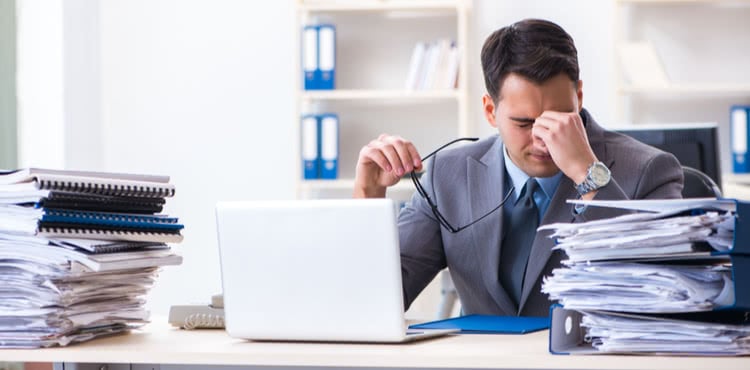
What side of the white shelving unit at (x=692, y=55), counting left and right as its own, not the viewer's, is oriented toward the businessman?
front

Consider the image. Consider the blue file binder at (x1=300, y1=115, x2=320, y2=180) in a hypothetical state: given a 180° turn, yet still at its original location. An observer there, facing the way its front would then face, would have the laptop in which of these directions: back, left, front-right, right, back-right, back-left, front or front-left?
back

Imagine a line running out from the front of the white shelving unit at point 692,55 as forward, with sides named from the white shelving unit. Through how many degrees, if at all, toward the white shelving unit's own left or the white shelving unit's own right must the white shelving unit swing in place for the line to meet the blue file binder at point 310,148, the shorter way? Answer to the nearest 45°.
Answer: approximately 90° to the white shelving unit's own right

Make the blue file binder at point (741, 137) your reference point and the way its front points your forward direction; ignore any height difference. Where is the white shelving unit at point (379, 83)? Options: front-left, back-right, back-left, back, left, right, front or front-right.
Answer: right

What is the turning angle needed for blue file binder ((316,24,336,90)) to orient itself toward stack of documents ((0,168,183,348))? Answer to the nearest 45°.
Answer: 0° — it already faces it

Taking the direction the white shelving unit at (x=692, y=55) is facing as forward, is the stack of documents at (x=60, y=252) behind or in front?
in front

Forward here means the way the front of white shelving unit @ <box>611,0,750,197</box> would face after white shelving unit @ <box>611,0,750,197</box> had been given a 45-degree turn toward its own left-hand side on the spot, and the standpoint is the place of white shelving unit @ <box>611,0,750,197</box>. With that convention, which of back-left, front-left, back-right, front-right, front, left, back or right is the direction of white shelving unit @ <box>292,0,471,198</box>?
back-right

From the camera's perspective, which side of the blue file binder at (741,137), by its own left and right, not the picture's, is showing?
front

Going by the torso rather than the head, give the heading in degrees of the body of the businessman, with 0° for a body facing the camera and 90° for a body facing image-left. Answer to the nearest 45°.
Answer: approximately 0°

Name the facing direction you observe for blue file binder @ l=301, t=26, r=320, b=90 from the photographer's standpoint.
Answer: facing the viewer

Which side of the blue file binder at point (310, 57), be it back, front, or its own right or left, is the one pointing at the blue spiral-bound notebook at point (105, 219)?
front

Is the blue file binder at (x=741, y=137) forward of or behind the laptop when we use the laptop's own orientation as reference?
forward

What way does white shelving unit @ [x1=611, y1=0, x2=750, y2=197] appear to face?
toward the camera

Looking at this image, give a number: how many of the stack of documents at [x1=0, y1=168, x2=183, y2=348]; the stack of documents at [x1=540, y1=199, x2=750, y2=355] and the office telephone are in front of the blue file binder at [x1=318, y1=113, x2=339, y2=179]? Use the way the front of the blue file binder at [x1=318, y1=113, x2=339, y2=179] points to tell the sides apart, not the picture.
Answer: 3

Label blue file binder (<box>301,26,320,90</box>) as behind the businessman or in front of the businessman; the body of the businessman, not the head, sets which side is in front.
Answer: behind

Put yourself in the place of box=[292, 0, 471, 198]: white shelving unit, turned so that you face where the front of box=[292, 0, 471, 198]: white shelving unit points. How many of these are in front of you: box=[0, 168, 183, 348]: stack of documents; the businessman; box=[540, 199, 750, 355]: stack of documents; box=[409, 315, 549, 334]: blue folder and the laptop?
5
